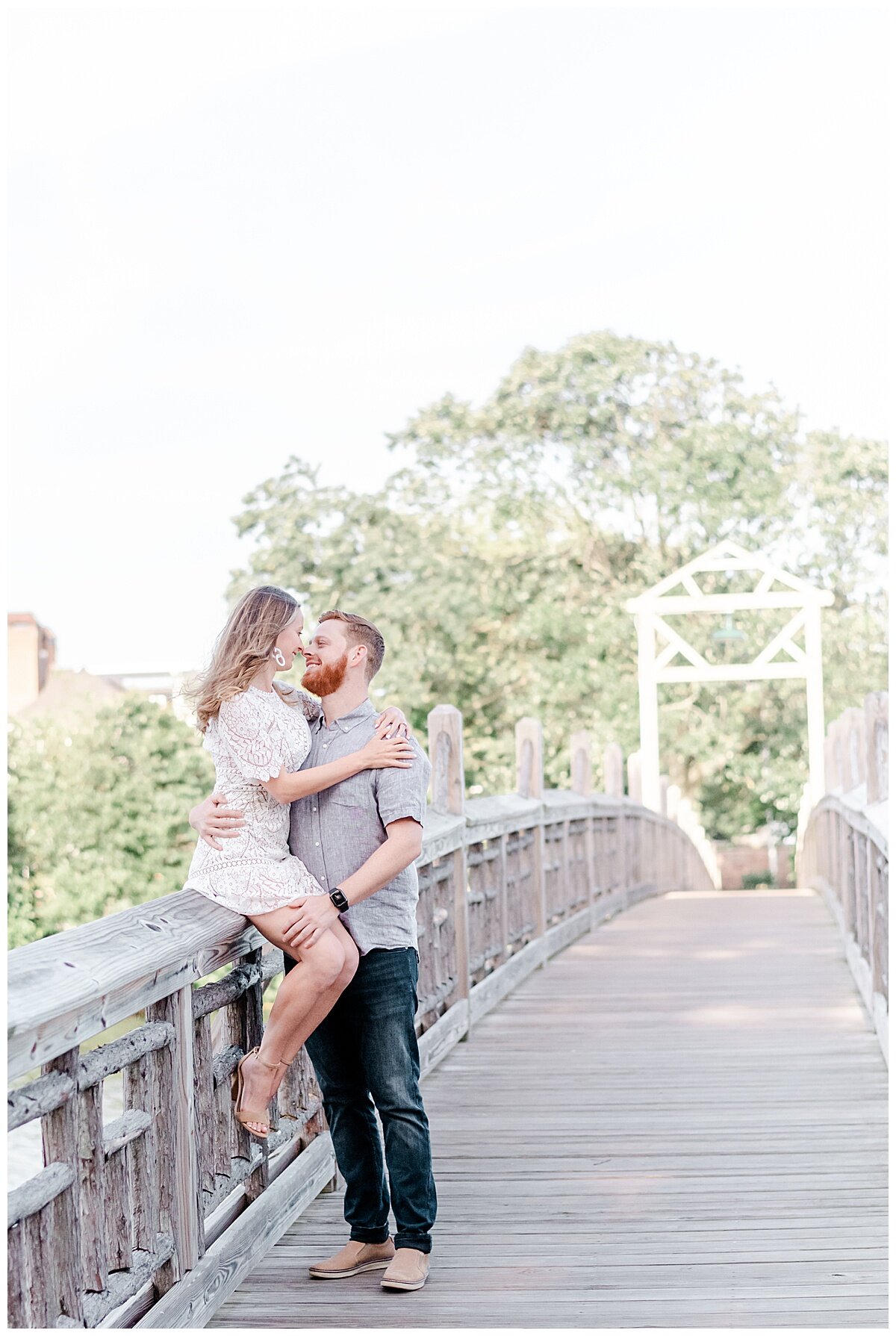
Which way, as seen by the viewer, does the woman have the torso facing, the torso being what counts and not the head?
to the viewer's right

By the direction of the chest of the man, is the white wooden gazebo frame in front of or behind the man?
behind

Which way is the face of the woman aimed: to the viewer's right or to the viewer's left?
to the viewer's right

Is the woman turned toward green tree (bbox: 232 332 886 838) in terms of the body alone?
no

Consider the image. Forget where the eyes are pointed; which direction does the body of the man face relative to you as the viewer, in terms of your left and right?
facing the viewer and to the left of the viewer

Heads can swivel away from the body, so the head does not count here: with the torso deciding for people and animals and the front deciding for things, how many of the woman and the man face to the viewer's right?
1

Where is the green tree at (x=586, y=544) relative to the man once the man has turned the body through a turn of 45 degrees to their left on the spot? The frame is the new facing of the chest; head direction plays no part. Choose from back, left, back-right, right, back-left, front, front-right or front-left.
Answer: back
